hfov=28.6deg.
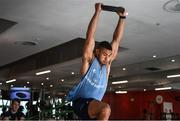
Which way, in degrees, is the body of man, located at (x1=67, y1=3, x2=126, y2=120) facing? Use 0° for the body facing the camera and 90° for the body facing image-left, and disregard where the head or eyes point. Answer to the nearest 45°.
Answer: approximately 315°

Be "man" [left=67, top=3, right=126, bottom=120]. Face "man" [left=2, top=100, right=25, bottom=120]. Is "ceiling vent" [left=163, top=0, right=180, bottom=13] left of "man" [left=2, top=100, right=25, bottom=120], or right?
right

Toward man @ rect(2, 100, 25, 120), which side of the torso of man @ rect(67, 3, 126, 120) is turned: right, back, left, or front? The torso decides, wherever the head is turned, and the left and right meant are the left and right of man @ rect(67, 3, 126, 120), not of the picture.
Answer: back
